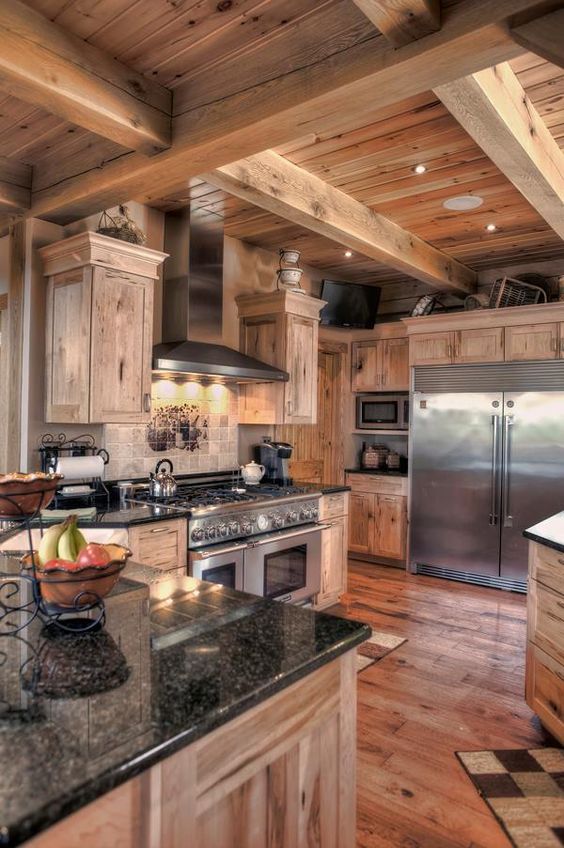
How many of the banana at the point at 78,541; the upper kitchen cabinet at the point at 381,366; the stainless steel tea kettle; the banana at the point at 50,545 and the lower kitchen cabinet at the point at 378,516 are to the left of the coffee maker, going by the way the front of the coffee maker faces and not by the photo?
2

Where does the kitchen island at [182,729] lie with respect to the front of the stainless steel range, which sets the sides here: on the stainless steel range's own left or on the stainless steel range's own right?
on the stainless steel range's own right

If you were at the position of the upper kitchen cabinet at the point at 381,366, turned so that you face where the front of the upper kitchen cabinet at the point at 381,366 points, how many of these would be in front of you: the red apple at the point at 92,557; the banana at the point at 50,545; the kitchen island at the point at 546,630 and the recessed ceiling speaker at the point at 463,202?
4

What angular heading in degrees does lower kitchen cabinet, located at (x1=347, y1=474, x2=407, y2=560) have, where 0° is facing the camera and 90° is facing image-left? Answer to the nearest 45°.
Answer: approximately 45°

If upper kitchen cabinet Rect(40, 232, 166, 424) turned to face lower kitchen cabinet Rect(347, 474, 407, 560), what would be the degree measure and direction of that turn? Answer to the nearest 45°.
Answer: approximately 90° to its left

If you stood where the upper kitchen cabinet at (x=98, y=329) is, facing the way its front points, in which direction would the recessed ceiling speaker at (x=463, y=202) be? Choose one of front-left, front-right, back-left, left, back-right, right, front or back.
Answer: front-left

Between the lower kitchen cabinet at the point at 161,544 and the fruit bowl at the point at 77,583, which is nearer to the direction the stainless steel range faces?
the fruit bowl

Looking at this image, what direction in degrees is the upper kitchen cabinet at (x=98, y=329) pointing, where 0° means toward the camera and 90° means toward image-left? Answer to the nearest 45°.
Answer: approximately 315°

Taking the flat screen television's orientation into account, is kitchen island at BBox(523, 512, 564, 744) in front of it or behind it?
in front

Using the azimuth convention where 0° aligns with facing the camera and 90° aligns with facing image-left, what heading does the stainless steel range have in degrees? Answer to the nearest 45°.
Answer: approximately 315°

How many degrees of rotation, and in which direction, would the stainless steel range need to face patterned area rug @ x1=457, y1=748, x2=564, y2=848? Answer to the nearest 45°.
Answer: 0° — it already faces it
